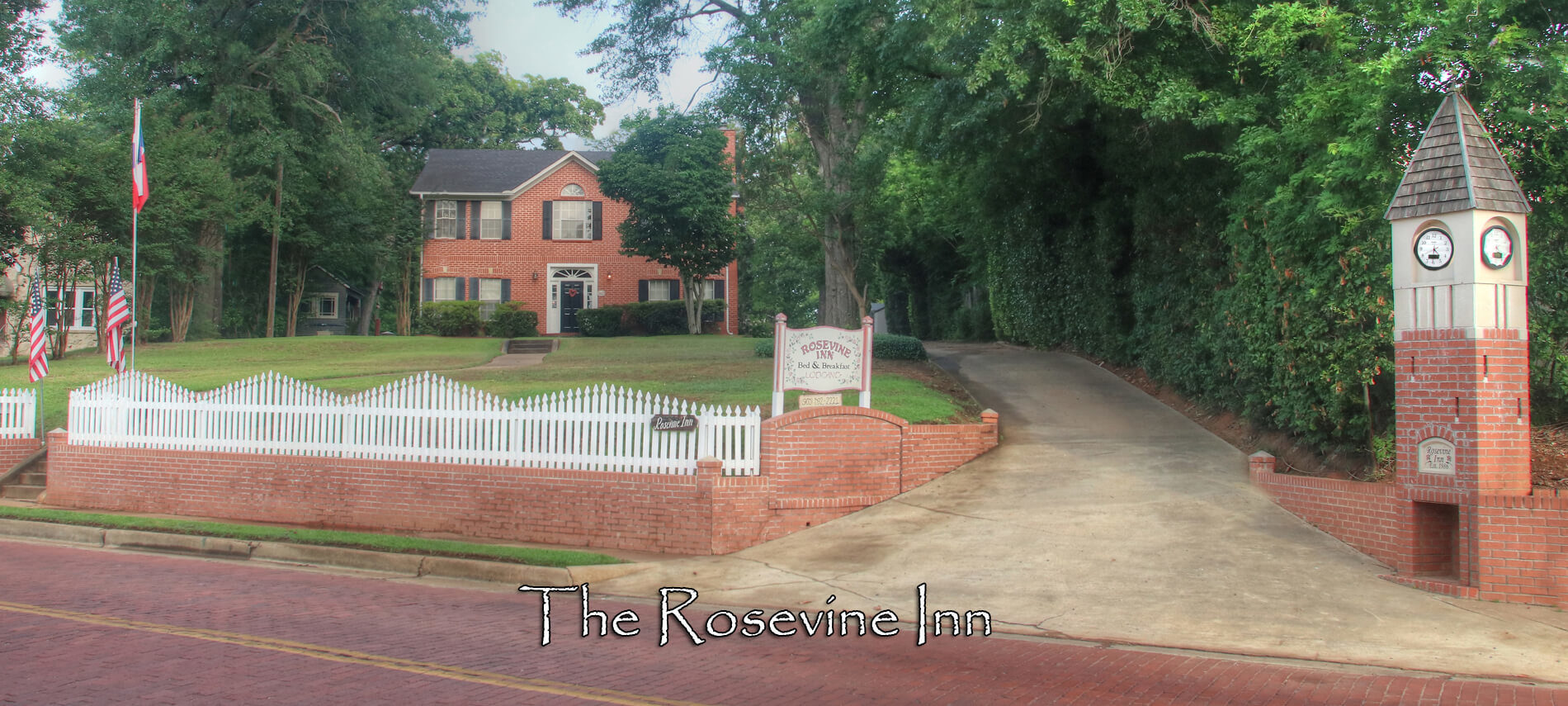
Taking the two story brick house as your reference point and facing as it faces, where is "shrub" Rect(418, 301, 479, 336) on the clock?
The shrub is roughly at 2 o'clock from the two story brick house.

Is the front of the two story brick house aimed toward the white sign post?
yes

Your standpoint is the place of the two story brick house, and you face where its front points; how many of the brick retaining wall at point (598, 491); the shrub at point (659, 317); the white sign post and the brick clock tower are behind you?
0

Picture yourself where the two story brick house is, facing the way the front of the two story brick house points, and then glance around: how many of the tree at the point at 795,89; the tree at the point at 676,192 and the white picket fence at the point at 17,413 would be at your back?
0

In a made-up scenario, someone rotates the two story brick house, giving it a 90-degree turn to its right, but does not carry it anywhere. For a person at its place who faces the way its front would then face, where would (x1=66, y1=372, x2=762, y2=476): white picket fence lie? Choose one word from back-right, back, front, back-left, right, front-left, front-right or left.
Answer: left

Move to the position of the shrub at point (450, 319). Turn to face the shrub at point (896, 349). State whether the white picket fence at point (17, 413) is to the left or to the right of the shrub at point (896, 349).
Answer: right

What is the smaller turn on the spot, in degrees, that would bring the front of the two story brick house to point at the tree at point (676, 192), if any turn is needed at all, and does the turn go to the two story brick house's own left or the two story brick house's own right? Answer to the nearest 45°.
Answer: approximately 45° to the two story brick house's own left

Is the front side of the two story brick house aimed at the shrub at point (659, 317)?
no

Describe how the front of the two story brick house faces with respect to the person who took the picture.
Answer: facing the viewer

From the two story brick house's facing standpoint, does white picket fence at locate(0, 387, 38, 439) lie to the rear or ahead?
ahead

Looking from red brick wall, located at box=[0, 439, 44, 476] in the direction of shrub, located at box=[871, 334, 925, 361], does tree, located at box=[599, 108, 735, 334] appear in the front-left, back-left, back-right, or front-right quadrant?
front-left

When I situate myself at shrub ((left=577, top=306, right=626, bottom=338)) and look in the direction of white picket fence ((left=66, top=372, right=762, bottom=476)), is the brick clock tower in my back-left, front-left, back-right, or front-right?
front-left

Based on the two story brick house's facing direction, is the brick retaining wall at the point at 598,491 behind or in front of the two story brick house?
in front
